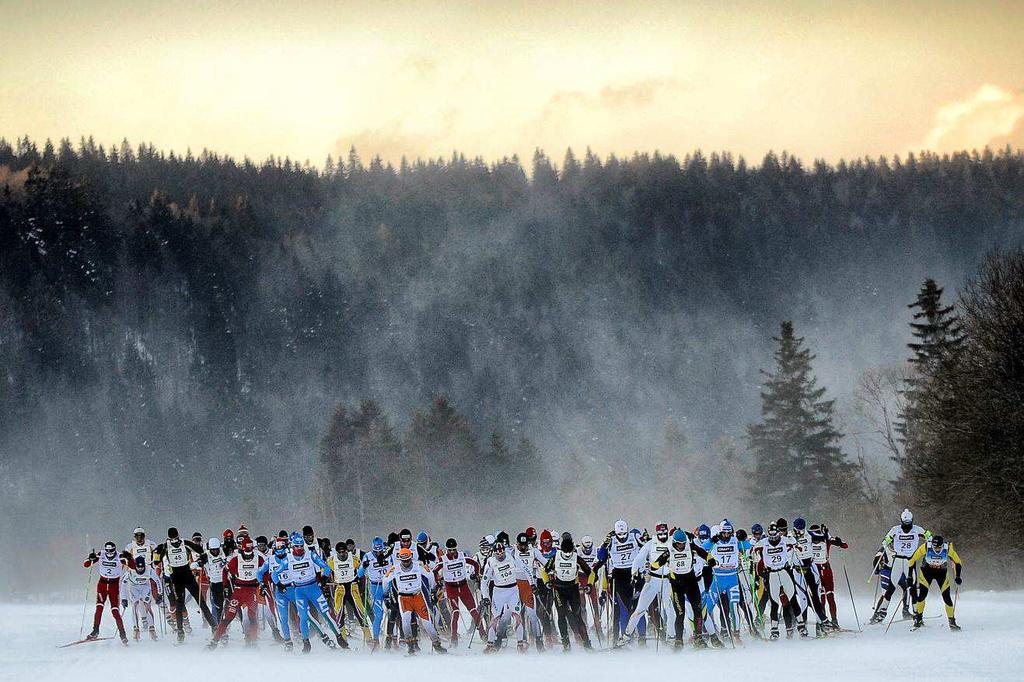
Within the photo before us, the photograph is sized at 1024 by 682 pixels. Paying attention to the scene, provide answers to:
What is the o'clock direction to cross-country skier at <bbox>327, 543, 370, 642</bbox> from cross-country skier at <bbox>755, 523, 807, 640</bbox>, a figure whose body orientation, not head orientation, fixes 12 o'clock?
cross-country skier at <bbox>327, 543, 370, 642</bbox> is roughly at 3 o'clock from cross-country skier at <bbox>755, 523, 807, 640</bbox>.

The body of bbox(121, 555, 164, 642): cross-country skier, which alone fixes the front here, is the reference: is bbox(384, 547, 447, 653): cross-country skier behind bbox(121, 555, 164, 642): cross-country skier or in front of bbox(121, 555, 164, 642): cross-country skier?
in front

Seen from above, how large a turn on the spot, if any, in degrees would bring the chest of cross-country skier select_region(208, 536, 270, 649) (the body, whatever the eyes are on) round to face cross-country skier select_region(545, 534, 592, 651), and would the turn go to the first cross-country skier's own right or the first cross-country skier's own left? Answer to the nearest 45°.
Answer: approximately 45° to the first cross-country skier's own left

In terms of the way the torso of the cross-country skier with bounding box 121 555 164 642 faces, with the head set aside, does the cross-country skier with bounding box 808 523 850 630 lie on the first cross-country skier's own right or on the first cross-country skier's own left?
on the first cross-country skier's own left

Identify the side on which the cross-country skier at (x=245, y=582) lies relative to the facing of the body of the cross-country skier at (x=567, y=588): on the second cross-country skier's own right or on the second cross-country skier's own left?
on the second cross-country skier's own right

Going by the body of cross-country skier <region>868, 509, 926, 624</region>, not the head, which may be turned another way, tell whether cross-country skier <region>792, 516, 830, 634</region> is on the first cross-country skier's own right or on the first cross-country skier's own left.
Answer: on the first cross-country skier's own right

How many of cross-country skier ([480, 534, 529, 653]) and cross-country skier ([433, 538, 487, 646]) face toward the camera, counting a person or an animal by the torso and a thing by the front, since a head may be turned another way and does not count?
2
